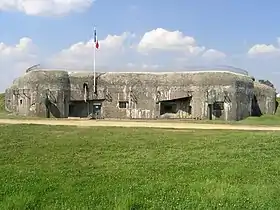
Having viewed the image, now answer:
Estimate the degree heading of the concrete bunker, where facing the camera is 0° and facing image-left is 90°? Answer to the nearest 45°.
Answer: approximately 0°
